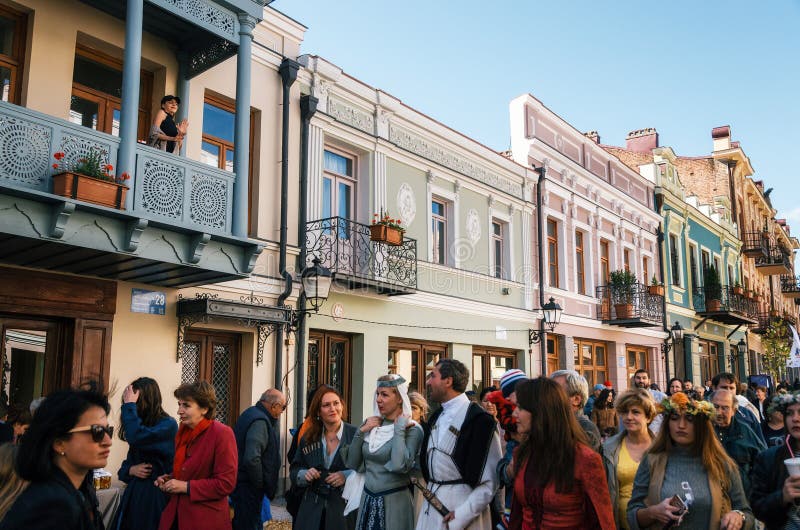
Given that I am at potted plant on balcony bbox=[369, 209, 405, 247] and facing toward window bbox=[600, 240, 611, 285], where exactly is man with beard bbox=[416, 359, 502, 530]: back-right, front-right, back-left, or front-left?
back-right

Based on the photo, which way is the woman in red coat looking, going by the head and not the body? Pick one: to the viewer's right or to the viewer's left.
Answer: to the viewer's left

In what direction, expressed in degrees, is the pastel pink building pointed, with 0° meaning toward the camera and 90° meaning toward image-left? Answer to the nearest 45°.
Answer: approximately 315°

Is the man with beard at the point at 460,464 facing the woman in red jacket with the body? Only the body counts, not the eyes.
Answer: no

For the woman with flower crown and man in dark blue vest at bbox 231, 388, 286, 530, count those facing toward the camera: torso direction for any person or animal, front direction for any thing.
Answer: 1

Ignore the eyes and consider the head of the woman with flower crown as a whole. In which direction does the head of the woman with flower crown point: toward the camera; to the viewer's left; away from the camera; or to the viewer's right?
toward the camera

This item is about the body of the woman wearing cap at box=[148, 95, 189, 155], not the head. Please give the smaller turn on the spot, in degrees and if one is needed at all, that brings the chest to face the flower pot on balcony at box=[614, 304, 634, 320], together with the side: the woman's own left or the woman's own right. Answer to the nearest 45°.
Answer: approximately 90° to the woman's own left

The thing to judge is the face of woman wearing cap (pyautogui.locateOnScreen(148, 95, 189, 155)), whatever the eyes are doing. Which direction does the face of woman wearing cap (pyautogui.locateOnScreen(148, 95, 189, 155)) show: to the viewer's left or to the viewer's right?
to the viewer's right

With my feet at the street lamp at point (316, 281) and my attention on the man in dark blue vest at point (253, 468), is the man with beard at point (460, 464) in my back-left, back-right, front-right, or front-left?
front-left

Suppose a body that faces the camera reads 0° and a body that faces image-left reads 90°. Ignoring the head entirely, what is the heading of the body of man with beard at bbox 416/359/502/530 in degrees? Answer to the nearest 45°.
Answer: approximately 45°

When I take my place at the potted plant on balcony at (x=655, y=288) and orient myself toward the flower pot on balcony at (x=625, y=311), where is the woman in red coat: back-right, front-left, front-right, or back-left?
front-left

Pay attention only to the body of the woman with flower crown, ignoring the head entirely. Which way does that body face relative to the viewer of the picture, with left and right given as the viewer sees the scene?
facing the viewer
